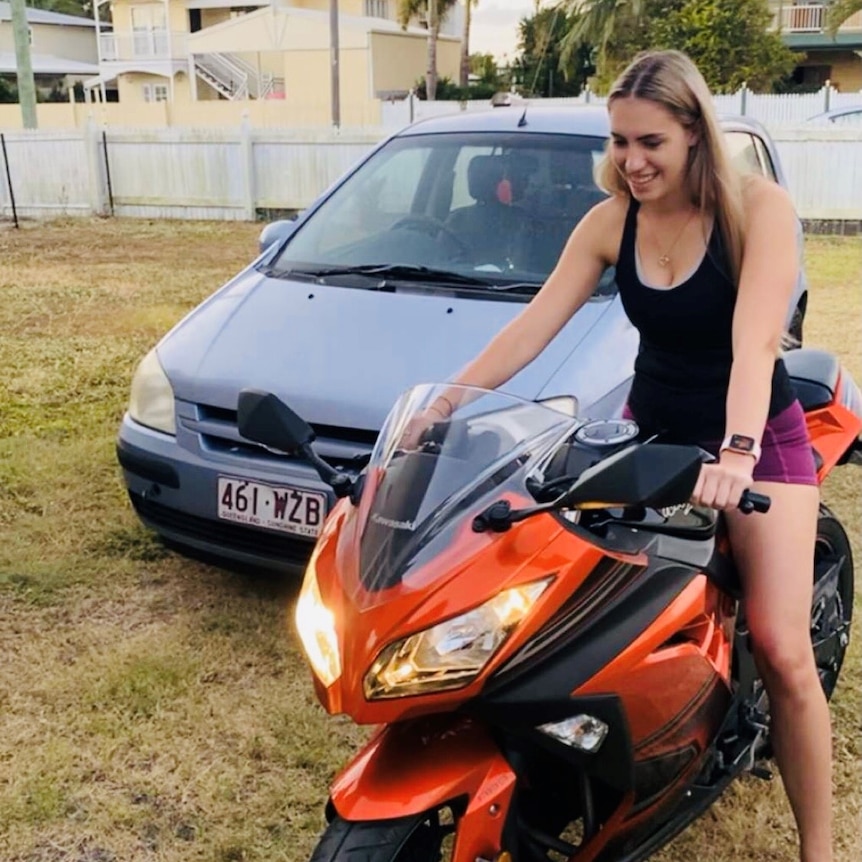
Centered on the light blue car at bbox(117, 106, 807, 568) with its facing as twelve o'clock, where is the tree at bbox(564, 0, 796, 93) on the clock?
The tree is roughly at 5 o'clock from the light blue car.

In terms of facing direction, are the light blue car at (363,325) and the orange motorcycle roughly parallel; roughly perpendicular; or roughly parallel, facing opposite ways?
roughly parallel

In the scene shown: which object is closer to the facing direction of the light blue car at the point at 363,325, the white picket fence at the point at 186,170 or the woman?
the woman

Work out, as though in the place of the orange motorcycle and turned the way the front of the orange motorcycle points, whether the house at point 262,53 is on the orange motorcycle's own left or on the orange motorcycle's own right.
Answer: on the orange motorcycle's own right

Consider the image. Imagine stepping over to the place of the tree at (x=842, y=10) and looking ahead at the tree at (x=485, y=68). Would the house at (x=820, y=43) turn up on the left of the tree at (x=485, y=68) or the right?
right

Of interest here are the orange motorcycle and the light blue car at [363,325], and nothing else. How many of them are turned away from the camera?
0

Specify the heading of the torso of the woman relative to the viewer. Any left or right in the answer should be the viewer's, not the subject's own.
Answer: facing the viewer and to the left of the viewer

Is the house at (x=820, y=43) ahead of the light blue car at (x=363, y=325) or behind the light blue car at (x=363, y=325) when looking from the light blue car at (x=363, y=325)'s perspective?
behind

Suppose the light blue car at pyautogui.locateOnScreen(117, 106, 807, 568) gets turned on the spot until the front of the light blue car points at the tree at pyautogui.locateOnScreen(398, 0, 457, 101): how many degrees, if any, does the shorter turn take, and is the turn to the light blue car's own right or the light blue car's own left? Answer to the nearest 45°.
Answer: approximately 135° to the light blue car's own right

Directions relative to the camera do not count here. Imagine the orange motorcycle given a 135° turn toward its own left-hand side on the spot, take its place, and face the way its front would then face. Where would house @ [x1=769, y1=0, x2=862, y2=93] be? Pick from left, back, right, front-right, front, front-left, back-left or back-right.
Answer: left

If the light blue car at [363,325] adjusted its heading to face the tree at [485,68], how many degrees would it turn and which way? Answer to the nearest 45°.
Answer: approximately 135° to its right

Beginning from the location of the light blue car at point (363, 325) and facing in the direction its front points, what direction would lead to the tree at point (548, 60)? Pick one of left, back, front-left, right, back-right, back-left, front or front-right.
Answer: back-right

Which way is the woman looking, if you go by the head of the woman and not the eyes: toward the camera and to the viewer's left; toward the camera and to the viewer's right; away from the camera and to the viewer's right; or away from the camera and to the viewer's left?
toward the camera and to the viewer's left

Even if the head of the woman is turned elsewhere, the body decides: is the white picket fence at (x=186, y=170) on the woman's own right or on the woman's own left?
on the woman's own right

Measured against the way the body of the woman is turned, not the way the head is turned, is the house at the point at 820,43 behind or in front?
behind
